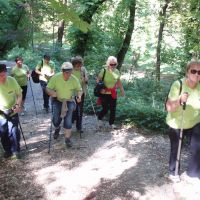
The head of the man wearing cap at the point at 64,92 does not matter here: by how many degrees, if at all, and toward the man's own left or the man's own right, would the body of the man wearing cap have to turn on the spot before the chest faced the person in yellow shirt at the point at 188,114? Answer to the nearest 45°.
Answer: approximately 45° to the man's own left

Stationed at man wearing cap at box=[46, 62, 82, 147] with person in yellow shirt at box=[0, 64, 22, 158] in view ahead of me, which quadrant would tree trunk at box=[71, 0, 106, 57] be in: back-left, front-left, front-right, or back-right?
back-right

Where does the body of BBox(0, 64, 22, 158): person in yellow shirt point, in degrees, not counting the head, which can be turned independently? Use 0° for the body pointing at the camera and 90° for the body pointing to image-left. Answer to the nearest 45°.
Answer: approximately 0°

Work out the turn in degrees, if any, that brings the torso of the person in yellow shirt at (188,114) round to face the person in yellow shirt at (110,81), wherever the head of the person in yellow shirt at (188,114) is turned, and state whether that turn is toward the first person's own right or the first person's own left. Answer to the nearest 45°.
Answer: approximately 135° to the first person's own right

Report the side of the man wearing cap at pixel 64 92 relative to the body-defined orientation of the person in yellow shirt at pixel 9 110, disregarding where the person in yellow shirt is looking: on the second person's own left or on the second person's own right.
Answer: on the second person's own left

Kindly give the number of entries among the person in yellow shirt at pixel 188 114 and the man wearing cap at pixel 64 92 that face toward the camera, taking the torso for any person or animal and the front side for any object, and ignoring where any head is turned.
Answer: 2

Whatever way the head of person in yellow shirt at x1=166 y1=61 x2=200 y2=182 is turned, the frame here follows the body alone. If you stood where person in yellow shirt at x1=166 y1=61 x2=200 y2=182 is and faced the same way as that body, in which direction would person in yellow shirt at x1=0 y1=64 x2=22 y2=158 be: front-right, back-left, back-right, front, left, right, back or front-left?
right

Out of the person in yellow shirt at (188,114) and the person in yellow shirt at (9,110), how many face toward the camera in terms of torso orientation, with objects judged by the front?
2

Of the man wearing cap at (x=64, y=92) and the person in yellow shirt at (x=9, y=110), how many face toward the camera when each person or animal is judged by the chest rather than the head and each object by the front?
2

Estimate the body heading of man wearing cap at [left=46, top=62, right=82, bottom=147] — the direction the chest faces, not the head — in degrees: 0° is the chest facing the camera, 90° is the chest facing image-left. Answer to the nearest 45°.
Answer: approximately 0°
